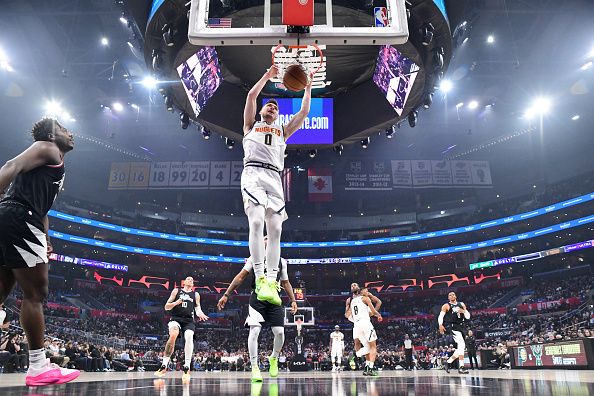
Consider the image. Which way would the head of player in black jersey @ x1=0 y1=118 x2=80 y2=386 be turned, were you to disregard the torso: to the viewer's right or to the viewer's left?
to the viewer's right

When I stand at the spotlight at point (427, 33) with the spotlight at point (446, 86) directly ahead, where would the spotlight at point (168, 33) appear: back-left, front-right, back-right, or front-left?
back-left

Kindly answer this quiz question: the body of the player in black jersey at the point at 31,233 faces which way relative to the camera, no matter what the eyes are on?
to the viewer's right

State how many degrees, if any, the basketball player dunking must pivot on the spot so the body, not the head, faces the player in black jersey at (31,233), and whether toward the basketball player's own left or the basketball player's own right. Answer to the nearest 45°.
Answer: approximately 45° to the basketball player's own right

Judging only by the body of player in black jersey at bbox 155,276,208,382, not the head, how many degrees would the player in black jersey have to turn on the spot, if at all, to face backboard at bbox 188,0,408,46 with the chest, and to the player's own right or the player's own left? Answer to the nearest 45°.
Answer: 0° — they already face it

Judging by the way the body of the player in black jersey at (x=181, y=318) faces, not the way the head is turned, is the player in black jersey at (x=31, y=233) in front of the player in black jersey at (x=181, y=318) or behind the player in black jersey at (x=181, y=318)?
in front

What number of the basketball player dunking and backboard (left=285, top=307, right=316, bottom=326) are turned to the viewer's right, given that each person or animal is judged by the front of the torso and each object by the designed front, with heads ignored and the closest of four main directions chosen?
0

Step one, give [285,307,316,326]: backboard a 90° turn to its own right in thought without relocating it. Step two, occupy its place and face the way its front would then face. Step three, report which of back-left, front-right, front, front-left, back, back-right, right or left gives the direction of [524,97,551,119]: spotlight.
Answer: back
